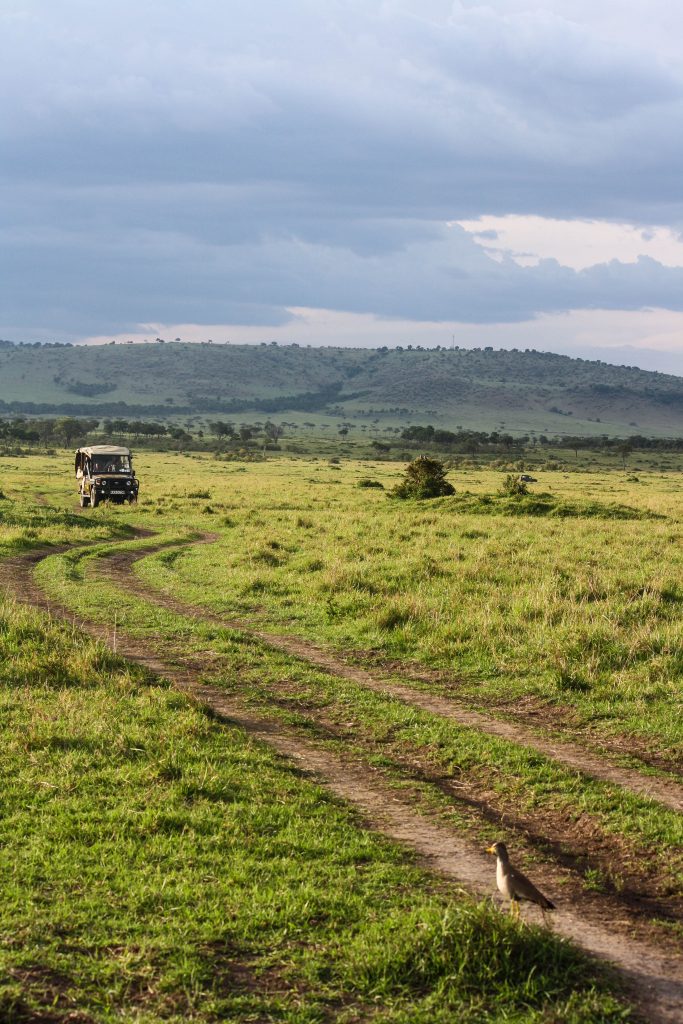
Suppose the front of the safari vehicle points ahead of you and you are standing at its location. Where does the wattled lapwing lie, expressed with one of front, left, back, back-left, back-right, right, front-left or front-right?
front

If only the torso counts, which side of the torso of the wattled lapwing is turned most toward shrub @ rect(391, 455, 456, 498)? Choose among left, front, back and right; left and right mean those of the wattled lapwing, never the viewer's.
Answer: right

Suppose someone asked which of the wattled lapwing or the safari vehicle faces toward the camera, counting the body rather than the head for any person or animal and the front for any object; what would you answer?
the safari vehicle

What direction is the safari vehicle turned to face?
toward the camera

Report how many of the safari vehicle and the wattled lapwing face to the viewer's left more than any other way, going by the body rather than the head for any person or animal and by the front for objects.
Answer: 1

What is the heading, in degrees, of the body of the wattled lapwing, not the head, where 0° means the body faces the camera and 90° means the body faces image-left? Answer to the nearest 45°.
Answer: approximately 90°

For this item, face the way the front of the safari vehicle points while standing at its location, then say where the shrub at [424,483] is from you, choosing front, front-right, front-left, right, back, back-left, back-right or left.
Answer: left

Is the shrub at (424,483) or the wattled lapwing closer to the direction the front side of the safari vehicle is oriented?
the wattled lapwing
